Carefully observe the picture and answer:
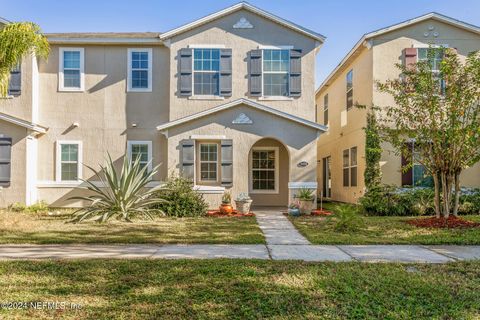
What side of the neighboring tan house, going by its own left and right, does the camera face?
front

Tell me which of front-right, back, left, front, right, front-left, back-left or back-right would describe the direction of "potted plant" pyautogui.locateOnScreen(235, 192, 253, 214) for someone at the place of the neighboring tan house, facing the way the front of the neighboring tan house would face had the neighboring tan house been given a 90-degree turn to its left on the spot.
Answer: back-right

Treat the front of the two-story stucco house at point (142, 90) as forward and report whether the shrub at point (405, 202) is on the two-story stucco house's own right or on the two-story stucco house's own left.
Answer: on the two-story stucco house's own left

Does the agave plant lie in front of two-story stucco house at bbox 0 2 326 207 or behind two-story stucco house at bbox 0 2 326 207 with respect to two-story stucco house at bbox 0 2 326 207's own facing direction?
in front

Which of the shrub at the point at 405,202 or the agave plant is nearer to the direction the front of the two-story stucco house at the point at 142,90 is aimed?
the agave plant

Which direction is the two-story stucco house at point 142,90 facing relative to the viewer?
toward the camera

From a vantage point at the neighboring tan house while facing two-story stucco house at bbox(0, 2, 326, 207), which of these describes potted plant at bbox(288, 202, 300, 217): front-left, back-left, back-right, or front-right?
front-left

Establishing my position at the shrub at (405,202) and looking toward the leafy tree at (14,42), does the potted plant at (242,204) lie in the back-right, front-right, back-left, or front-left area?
front-right

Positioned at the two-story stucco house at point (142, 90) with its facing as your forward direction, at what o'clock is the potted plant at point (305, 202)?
The potted plant is roughly at 10 o'clock from the two-story stucco house.

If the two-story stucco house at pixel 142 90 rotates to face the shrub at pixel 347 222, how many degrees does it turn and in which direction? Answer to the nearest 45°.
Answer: approximately 45° to its left

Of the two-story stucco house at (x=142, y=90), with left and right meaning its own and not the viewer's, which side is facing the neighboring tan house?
left

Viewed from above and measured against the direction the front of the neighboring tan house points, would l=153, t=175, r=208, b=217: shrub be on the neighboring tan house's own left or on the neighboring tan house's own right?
on the neighboring tan house's own right
